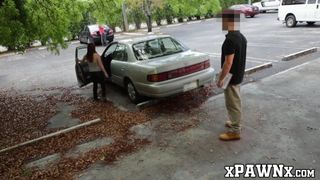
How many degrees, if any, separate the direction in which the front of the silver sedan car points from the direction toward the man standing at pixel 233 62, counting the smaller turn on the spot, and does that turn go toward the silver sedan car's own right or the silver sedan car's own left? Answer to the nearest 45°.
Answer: approximately 180°

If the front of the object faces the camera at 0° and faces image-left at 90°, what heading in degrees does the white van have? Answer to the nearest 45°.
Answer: approximately 270°

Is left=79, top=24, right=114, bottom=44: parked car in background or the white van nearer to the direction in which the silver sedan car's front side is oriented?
the parked car in background

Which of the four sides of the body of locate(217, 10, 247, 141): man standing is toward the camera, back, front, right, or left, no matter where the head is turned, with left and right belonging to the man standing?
left

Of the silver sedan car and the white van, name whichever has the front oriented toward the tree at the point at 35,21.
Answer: the silver sedan car

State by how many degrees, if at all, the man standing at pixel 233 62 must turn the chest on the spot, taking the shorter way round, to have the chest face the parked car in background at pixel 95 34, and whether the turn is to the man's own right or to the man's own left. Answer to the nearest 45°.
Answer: approximately 45° to the man's own right

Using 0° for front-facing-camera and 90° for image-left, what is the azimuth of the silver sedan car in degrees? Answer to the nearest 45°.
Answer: approximately 135°

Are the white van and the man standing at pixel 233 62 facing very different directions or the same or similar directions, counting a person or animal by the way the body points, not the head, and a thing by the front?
very different directions
